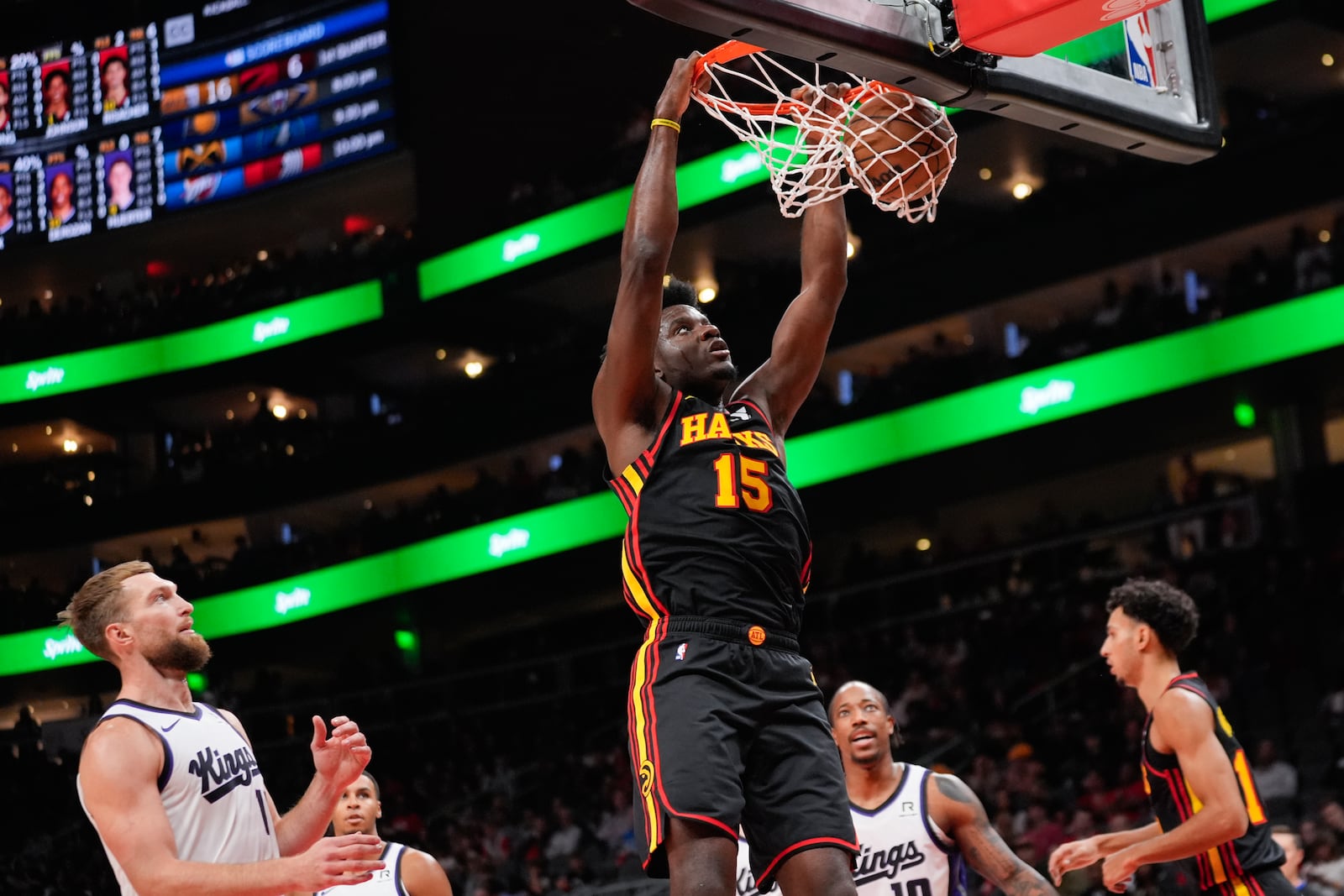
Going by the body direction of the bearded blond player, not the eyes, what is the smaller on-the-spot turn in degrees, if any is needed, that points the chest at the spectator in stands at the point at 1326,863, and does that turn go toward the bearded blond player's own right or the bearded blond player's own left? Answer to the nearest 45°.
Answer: approximately 90° to the bearded blond player's own left

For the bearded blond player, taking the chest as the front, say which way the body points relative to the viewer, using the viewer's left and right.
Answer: facing the viewer and to the right of the viewer

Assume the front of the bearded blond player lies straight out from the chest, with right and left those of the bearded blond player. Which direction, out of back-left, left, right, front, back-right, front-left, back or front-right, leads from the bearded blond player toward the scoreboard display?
back-left

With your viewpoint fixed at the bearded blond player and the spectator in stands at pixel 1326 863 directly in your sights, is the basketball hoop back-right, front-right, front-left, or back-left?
front-right

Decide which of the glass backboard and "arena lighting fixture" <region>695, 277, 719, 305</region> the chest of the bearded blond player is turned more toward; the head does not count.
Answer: the glass backboard

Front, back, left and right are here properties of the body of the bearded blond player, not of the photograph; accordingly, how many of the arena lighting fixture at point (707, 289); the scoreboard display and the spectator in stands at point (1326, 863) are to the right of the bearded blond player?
0

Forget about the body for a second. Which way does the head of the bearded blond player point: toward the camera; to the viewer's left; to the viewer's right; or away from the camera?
to the viewer's right

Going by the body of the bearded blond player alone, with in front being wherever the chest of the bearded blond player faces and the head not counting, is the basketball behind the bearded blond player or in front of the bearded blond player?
in front
